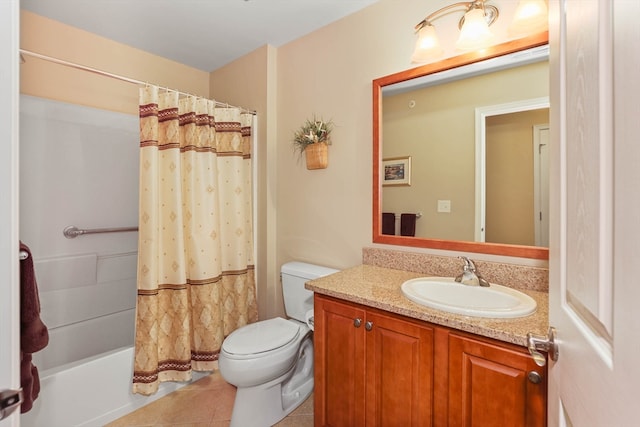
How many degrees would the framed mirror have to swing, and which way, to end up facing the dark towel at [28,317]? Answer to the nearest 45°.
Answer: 0° — it already faces it

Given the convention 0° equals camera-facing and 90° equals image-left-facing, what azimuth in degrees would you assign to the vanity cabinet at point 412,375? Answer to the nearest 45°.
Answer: approximately 45°

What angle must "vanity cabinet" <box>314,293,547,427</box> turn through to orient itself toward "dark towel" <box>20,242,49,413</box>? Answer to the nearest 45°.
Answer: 0° — it already faces it

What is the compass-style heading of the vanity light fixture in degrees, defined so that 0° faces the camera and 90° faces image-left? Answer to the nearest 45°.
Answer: approximately 45°
